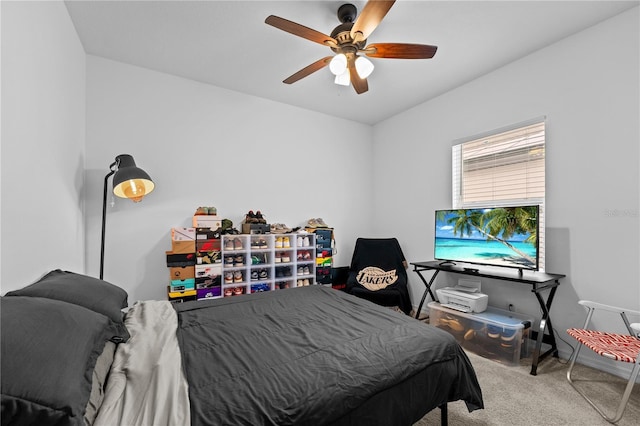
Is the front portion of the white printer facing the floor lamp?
yes

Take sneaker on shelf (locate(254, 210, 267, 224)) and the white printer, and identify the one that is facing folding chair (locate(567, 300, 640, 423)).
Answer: the sneaker on shelf

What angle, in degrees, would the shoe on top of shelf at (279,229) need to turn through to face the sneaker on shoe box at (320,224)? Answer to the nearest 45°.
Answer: approximately 45° to its left

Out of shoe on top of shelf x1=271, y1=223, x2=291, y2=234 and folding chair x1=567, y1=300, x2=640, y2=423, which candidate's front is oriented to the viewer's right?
the shoe on top of shelf

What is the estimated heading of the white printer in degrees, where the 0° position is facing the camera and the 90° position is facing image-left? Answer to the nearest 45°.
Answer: approximately 45°

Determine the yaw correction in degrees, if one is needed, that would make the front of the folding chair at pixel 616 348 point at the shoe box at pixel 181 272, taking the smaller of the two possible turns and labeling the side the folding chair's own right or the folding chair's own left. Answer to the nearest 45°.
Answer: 0° — it already faces it

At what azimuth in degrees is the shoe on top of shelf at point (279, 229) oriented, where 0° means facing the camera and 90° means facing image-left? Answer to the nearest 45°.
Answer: approximately 270°

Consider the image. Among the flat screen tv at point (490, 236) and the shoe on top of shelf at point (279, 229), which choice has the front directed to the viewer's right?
the shoe on top of shelf
